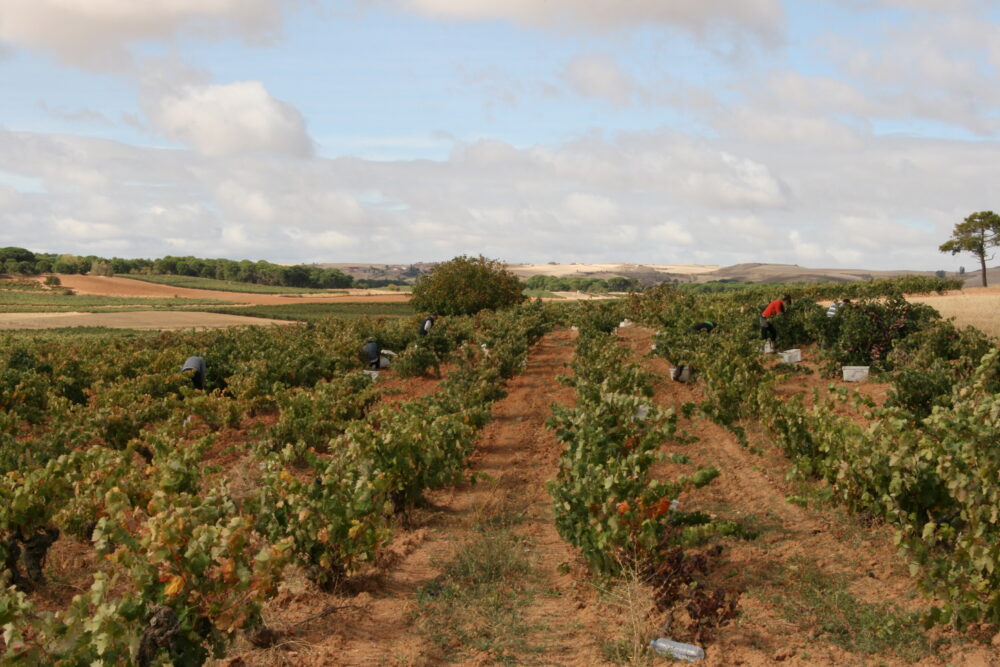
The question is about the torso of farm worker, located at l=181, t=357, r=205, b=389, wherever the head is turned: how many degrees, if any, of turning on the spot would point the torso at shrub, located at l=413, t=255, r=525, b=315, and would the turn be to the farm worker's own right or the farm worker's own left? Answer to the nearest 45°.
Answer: approximately 135° to the farm worker's own right

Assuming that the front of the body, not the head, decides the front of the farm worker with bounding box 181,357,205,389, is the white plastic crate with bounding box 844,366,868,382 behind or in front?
behind

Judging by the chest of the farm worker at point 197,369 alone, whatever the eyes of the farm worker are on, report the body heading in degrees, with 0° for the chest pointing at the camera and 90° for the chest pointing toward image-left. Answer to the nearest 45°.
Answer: approximately 90°

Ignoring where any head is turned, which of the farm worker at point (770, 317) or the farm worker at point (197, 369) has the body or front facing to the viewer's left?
the farm worker at point (197, 369)

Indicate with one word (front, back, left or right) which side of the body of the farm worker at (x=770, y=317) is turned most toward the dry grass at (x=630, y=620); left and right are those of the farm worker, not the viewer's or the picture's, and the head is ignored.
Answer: right

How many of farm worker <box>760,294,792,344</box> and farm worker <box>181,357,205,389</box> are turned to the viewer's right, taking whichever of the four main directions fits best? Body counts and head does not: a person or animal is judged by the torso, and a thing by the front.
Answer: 1

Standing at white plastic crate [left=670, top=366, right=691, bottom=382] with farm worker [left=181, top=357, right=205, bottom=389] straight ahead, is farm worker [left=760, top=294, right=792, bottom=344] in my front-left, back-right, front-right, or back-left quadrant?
back-right

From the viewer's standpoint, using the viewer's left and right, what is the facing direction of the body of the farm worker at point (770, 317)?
facing to the right of the viewer
